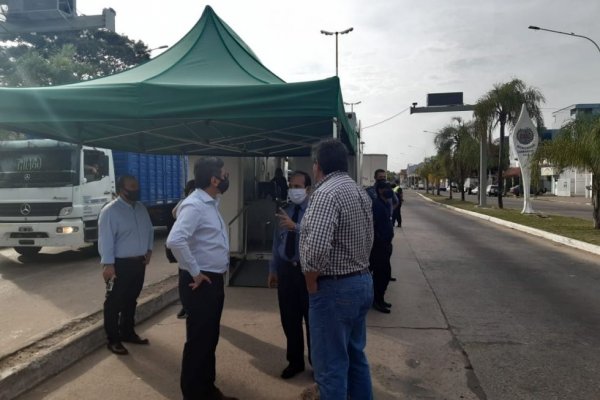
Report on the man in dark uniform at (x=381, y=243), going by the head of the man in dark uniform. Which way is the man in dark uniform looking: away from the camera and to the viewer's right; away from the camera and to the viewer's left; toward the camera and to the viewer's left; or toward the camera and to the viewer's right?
toward the camera and to the viewer's left

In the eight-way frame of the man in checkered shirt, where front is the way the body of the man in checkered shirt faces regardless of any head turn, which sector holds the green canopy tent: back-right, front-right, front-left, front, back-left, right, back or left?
front

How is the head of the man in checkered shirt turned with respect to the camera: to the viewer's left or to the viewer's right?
to the viewer's left

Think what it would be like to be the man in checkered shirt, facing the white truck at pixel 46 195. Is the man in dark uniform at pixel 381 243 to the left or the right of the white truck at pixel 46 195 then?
right

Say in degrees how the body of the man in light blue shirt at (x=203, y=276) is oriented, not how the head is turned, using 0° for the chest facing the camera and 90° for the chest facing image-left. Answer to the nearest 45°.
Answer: approximately 270°

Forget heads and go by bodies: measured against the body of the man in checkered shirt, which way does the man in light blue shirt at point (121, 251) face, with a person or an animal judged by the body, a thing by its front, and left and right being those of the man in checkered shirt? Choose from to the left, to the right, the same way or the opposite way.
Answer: the opposite way

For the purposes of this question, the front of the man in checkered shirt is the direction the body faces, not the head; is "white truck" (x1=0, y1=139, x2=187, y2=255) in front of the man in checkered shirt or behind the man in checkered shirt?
in front

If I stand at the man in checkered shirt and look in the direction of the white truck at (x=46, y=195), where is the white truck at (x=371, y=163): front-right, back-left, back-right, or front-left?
front-right

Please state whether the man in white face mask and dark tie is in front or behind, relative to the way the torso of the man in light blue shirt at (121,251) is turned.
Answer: in front

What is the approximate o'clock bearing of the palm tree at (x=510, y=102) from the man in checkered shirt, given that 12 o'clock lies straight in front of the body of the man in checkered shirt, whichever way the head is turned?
The palm tree is roughly at 2 o'clock from the man in checkered shirt.

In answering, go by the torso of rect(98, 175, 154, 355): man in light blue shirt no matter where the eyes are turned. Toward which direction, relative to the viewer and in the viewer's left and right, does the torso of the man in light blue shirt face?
facing the viewer and to the right of the viewer

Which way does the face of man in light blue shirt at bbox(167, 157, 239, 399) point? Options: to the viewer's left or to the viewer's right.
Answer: to the viewer's right

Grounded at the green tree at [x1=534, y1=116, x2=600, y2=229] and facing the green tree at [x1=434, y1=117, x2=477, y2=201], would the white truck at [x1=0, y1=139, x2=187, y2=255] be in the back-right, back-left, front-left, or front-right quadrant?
back-left
